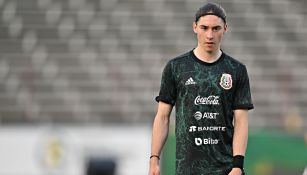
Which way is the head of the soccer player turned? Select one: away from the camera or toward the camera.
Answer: toward the camera

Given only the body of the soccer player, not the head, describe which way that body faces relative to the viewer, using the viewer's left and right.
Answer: facing the viewer
